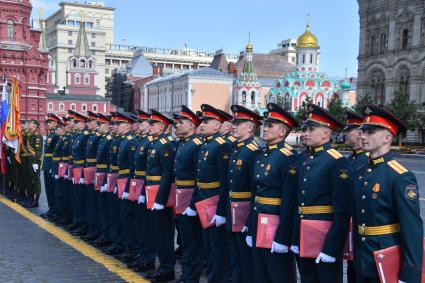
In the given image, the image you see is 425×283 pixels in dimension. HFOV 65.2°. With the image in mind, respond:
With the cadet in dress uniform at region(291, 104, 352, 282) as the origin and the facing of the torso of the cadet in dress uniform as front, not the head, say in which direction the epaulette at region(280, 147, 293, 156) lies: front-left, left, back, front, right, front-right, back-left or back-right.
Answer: right

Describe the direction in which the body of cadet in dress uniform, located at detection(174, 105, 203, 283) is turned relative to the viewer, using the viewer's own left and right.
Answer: facing the viewer and to the left of the viewer

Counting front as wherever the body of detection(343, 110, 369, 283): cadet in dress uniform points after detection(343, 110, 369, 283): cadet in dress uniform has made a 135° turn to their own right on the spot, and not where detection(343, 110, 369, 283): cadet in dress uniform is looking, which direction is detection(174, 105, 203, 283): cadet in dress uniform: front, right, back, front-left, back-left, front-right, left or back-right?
left

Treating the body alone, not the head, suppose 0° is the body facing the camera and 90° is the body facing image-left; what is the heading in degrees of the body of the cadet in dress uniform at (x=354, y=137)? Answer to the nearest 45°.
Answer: approximately 45°

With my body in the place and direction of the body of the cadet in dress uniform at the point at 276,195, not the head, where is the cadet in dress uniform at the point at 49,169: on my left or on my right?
on my right

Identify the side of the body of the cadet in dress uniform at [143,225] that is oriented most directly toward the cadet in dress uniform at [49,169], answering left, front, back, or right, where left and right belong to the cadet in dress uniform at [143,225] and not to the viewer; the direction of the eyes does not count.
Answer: right

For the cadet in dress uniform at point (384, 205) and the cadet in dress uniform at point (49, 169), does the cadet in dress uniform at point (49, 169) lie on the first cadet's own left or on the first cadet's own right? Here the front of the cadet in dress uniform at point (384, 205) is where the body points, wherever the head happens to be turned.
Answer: on the first cadet's own right

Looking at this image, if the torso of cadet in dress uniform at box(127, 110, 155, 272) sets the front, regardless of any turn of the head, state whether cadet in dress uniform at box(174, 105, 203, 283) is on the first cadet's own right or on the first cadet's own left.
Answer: on the first cadet's own left

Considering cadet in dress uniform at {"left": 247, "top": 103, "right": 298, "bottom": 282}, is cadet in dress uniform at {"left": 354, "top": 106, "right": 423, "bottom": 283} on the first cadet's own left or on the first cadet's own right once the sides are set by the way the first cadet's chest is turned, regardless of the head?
on the first cadet's own left

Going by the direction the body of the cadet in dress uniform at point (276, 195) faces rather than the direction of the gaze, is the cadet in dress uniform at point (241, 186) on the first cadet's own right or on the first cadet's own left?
on the first cadet's own right

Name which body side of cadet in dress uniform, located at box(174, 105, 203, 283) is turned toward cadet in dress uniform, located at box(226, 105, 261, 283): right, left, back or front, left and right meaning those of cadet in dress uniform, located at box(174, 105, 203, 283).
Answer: left

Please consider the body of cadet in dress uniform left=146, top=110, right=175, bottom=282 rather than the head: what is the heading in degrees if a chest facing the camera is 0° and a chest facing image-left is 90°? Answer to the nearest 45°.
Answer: approximately 45°
